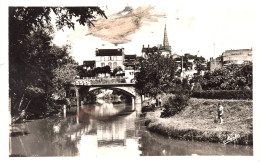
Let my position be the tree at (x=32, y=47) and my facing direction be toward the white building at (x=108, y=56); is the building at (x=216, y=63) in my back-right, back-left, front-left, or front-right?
front-right

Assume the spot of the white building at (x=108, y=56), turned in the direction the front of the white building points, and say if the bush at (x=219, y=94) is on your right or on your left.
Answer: on your left

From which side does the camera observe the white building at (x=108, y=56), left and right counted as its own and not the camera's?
front

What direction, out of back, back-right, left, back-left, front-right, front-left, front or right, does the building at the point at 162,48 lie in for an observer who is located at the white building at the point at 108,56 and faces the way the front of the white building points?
left

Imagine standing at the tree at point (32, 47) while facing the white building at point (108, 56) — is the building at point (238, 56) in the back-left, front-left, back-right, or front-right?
front-right

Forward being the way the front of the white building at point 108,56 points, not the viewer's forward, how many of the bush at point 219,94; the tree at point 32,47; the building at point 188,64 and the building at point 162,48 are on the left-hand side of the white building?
3

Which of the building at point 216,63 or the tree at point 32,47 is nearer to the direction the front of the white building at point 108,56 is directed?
the tree

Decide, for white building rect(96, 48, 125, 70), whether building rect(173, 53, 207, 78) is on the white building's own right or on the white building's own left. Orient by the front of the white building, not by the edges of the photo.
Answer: on the white building's own left

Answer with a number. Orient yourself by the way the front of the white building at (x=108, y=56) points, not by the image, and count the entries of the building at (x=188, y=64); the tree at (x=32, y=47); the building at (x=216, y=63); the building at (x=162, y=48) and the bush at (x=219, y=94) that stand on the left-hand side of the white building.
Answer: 4

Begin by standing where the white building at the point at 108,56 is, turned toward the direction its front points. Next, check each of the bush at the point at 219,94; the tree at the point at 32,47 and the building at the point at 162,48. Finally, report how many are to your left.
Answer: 2
